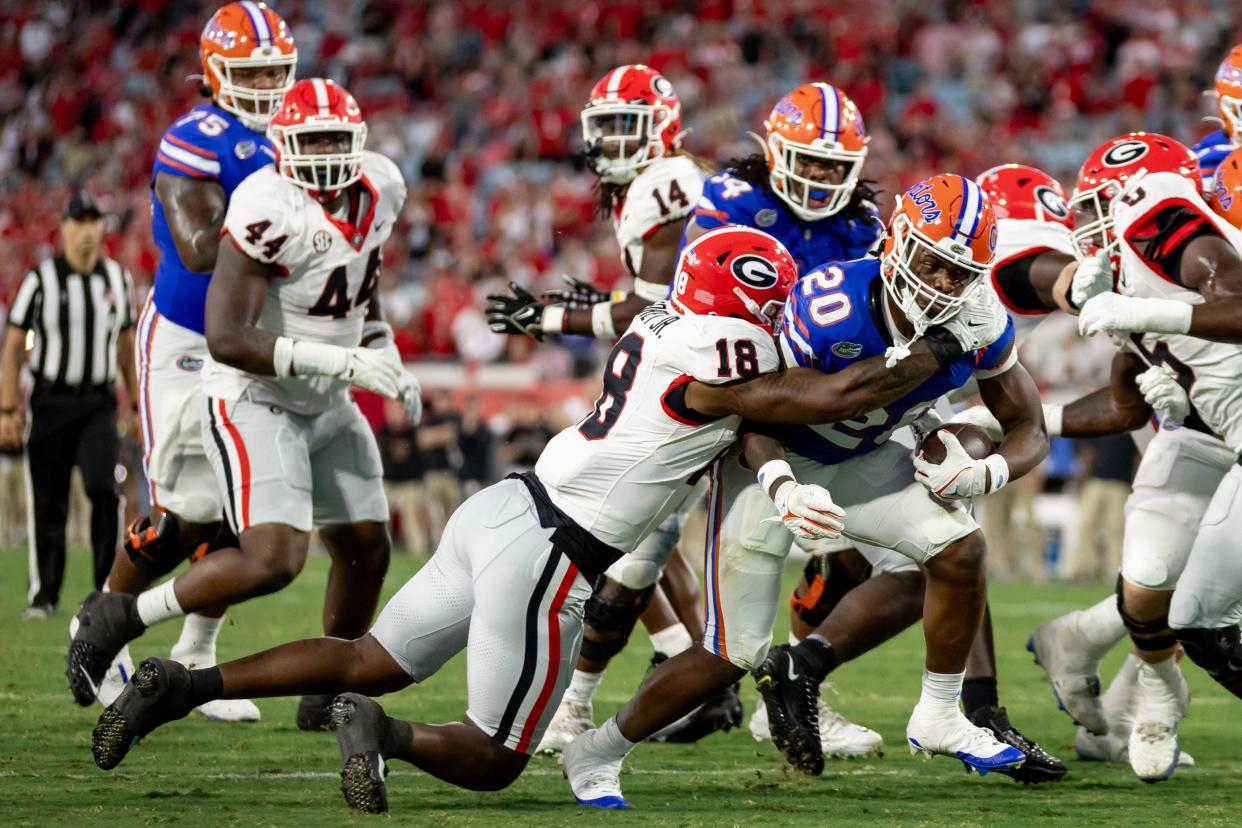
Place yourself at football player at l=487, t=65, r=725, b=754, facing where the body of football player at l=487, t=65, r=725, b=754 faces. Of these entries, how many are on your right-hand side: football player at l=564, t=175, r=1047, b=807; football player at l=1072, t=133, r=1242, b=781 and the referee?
1

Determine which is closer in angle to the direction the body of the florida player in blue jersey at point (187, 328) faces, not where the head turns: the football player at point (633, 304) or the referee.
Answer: the football player

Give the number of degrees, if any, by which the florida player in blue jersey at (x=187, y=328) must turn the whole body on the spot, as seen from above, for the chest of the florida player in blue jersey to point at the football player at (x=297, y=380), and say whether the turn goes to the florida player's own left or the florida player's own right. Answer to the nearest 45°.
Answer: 0° — they already face them

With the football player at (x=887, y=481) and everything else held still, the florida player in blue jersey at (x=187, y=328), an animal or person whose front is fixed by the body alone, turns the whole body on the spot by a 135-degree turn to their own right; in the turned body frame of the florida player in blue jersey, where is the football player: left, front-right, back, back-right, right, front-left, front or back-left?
back-left

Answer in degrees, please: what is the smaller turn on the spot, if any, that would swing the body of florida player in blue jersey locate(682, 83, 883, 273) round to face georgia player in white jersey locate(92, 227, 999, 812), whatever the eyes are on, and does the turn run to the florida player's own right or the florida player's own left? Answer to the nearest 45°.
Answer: approximately 45° to the florida player's own right

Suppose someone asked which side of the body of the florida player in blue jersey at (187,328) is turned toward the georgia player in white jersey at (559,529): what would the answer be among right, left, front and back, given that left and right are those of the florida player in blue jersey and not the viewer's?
front

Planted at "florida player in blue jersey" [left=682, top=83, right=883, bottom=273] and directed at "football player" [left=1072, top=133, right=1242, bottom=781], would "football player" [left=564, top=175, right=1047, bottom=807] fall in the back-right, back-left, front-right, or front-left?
front-right

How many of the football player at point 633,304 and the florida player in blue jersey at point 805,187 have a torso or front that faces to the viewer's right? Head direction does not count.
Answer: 0

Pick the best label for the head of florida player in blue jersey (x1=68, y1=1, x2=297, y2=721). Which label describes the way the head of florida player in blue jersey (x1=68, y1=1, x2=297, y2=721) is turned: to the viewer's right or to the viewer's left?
to the viewer's right

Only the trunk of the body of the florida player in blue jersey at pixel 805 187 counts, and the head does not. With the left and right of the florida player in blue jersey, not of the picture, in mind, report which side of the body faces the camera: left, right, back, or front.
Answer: front

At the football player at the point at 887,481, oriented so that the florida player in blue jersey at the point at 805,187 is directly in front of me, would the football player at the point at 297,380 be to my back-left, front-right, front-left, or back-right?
front-left

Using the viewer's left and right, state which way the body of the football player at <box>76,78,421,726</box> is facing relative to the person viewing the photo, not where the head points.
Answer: facing the viewer and to the right of the viewer

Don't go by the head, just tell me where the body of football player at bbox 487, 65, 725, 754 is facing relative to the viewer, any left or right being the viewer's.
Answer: facing the viewer and to the left of the viewer

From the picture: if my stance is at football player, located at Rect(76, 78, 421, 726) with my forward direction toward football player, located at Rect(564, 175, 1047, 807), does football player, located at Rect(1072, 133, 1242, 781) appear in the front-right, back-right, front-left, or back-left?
front-left

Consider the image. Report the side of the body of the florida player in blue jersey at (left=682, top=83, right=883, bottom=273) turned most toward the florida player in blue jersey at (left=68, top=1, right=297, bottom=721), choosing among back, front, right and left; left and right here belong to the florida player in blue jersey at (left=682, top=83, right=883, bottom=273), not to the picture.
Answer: right
